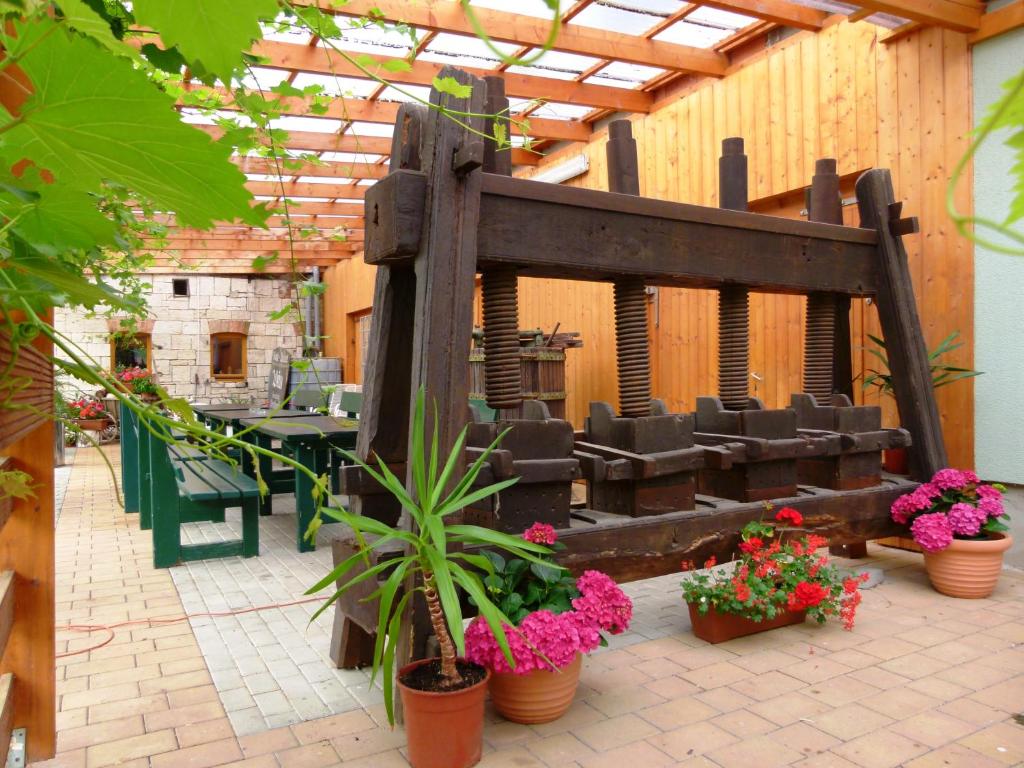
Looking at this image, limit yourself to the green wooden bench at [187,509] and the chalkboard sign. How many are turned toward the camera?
1

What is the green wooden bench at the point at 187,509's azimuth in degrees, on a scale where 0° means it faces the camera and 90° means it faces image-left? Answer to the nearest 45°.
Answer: approximately 270°

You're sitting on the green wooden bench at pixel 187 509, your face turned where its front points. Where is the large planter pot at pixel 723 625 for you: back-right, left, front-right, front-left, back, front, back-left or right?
front-right

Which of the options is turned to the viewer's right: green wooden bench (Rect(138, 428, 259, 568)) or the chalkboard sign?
the green wooden bench

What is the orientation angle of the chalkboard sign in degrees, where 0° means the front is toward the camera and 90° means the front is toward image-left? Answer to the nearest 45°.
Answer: approximately 0°

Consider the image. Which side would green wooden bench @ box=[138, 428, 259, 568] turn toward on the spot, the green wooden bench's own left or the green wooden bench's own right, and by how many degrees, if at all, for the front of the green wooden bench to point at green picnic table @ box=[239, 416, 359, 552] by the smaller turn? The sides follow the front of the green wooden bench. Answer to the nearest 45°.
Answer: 0° — it already faces it

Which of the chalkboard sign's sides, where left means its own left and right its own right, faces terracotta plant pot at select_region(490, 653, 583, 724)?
front

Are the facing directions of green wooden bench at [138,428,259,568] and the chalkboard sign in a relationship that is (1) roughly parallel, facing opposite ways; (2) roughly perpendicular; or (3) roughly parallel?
roughly perpendicular

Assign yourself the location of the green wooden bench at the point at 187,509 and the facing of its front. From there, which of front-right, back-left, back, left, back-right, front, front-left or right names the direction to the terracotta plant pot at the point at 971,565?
front-right

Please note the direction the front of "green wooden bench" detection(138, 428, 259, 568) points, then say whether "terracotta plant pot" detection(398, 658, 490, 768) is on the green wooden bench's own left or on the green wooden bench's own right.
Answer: on the green wooden bench's own right

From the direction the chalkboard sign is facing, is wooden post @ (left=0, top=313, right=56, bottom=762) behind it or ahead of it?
ahead

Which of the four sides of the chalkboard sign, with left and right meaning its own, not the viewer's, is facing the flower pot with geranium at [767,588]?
front

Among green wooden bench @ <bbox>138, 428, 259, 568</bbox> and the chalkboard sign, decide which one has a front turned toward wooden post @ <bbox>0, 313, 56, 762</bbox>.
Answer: the chalkboard sign
